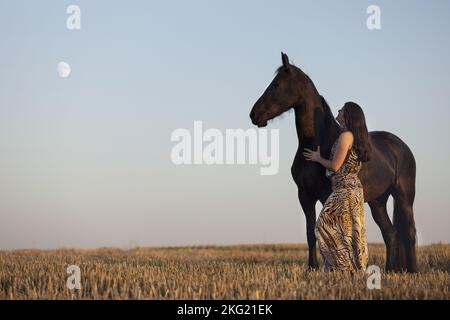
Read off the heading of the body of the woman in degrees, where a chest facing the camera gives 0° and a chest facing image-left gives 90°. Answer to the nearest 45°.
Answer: approximately 90°
